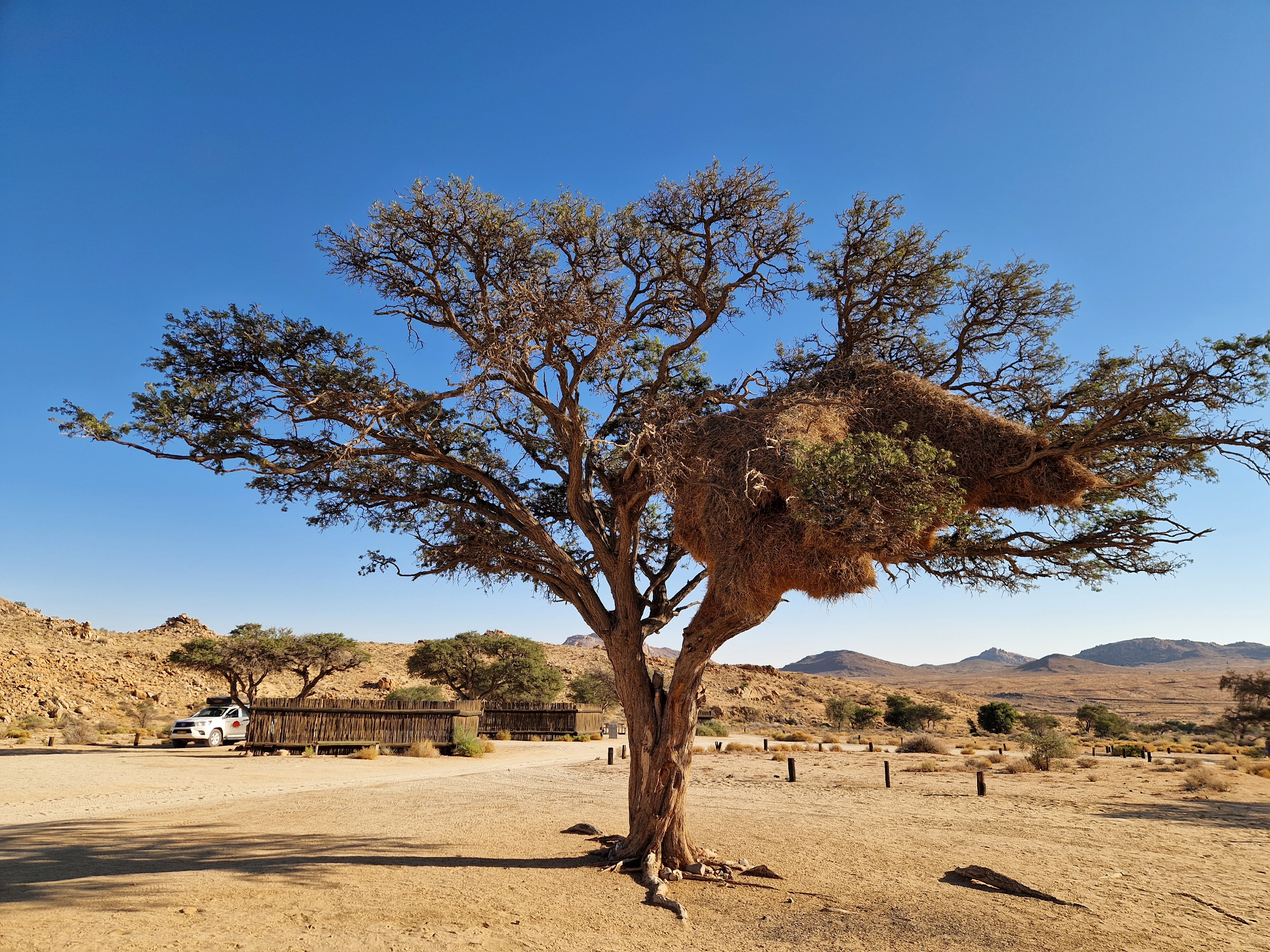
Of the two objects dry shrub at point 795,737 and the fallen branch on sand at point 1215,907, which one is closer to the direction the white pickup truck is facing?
the fallen branch on sand

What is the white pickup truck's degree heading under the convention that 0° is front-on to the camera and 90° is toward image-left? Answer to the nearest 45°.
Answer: approximately 45°

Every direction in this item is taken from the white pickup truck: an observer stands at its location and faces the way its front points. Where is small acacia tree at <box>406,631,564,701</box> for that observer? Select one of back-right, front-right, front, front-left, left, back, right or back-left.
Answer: back

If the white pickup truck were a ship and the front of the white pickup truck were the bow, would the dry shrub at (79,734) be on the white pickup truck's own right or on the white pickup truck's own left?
on the white pickup truck's own right

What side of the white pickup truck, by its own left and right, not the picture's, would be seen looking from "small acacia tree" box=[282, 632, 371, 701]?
back

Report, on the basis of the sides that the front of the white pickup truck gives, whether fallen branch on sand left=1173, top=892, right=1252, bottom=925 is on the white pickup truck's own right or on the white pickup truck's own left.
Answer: on the white pickup truck's own left

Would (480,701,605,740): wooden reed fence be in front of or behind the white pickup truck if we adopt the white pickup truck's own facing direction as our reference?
behind

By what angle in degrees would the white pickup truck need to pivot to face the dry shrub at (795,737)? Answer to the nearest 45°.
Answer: approximately 135° to its left

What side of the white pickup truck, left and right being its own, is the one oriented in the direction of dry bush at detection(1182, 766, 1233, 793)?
left

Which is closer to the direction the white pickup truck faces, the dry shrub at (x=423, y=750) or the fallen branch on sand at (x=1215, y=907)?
the fallen branch on sand

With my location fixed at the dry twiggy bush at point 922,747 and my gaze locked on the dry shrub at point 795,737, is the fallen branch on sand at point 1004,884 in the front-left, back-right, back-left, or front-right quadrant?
back-left

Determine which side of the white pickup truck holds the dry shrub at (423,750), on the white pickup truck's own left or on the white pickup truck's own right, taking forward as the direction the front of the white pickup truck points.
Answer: on the white pickup truck's own left
